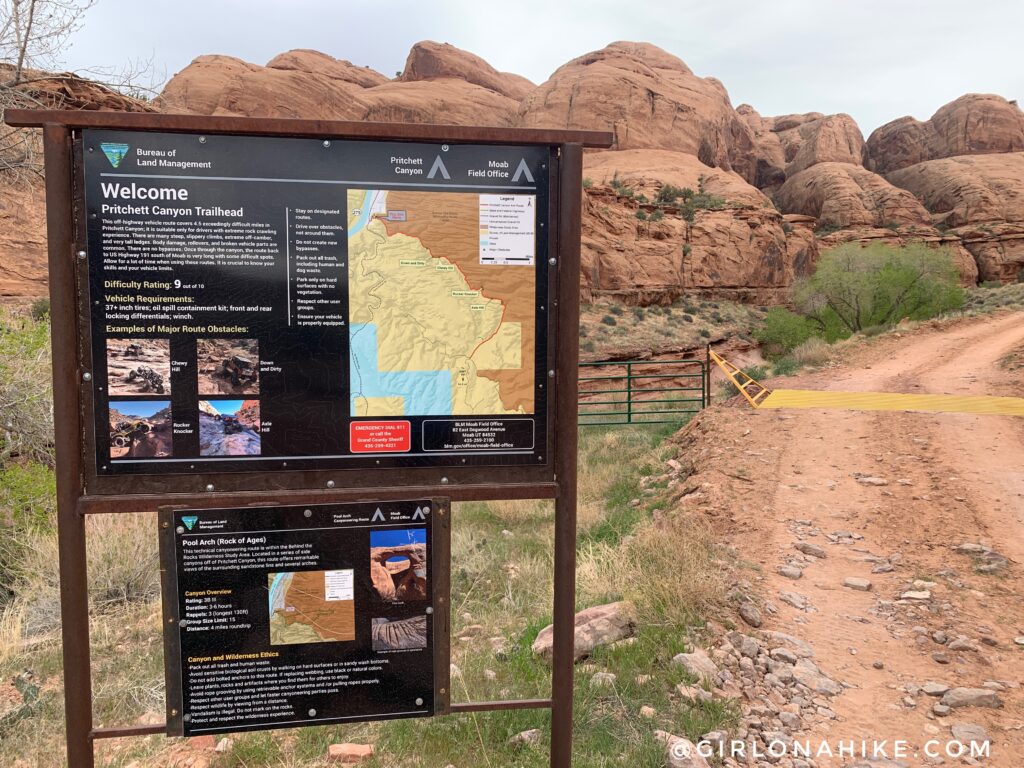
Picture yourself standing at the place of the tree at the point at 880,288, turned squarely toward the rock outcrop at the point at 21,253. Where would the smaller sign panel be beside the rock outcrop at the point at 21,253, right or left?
left

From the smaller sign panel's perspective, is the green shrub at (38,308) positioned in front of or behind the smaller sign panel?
behind

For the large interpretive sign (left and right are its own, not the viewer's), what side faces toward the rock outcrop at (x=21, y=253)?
back

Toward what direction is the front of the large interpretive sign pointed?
toward the camera

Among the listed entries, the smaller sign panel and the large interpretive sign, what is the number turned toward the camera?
2

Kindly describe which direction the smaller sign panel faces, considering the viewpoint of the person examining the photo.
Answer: facing the viewer
